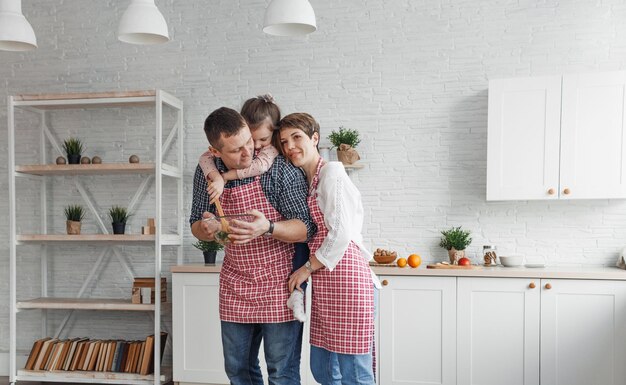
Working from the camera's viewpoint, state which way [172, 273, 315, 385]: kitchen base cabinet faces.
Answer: facing the viewer

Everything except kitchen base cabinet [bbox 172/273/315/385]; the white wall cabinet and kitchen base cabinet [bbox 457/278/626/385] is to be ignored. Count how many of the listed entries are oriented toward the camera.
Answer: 3

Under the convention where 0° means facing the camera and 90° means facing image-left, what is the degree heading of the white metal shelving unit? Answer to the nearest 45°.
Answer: approximately 0°

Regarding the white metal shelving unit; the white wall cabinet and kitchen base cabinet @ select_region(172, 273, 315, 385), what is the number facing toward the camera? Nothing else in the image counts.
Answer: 3

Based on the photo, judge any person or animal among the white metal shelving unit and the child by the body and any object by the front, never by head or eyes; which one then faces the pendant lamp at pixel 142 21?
the white metal shelving unit

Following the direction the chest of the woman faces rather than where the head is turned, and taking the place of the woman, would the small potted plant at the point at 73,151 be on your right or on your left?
on your right

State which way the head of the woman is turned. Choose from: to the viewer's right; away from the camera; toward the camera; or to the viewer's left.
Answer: toward the camera

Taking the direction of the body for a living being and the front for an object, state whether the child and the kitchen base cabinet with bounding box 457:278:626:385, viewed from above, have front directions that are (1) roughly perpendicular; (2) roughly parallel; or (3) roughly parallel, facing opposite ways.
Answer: roughly parallel

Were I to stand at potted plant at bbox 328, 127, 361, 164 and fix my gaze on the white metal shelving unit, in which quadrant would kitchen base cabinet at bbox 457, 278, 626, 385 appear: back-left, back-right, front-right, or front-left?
back-left

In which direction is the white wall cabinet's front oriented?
toward the camera

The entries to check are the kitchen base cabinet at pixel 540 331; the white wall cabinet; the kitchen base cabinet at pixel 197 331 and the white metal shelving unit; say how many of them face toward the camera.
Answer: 4
